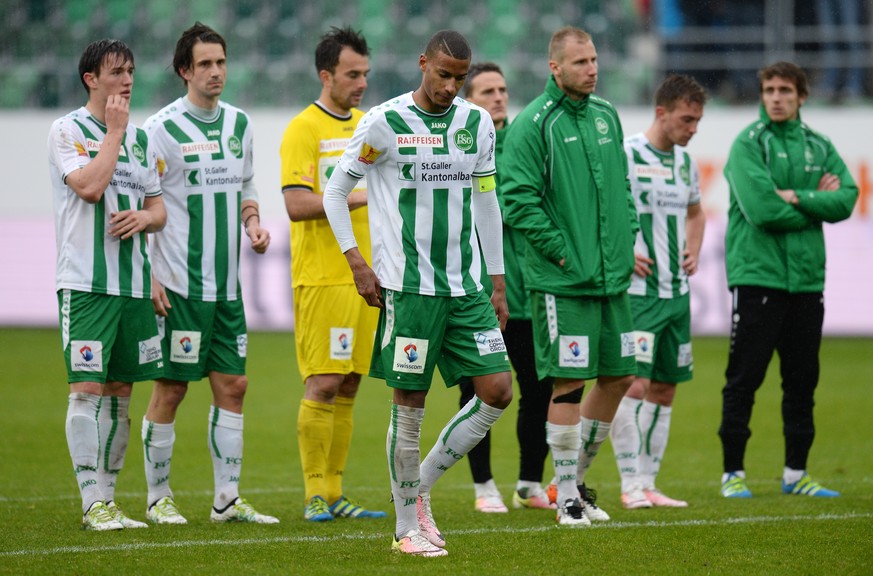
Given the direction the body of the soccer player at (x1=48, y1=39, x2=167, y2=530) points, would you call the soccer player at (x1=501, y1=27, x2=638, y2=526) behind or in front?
in front

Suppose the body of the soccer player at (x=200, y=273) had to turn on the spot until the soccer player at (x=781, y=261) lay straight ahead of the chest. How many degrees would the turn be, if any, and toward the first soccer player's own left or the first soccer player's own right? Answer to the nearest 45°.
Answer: approximately 45° to the first soccer player's own left

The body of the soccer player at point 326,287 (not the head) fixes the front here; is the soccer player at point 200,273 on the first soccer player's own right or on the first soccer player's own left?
on the first soccer player's own right

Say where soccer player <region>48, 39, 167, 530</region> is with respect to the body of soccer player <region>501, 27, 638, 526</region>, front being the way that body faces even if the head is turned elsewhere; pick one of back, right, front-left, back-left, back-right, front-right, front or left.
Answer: back-right

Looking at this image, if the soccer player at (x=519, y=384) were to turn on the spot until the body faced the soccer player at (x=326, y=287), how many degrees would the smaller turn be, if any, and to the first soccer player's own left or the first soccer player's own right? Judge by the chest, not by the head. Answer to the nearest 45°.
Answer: approximately 90° to the first soccer player's own right

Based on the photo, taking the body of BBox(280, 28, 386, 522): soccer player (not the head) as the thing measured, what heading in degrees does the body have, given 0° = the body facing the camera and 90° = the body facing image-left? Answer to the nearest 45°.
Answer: approximately 315°

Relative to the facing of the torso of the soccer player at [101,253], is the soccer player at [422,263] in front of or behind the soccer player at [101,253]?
in front

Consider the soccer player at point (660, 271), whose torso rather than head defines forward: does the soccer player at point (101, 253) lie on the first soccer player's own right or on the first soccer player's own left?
on the first soccer player's own right

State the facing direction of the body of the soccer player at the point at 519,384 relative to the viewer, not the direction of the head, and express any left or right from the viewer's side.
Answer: facing the viewer and to the right of the viewer

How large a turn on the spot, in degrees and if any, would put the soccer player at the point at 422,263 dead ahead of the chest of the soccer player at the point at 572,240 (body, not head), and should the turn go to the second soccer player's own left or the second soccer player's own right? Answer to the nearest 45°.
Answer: approximately 90° to the second soccer player's own right
